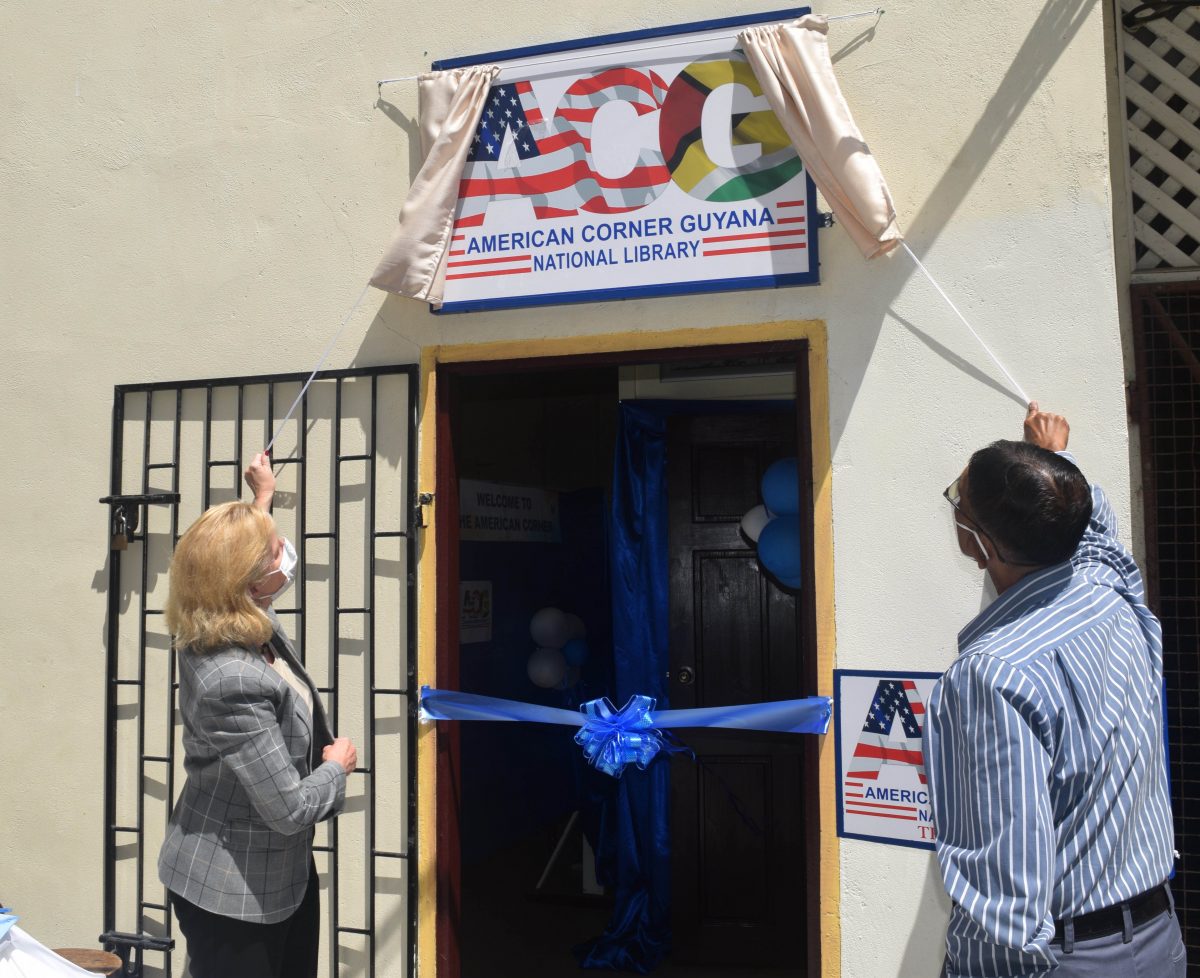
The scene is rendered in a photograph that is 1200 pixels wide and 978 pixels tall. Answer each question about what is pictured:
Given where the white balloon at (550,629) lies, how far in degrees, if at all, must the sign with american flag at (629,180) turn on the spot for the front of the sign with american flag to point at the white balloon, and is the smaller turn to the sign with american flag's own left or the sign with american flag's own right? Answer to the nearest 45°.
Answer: approximately 180°

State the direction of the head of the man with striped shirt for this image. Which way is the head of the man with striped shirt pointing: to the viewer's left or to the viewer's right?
to the viewer's left

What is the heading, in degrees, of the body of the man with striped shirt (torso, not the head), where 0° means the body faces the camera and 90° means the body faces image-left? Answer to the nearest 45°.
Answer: approximately 135°

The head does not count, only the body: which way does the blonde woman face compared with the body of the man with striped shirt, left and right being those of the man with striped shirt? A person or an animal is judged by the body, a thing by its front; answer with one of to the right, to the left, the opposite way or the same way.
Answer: to the right

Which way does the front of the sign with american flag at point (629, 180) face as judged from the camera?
facing the viewer

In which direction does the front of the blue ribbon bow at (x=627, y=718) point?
toward the camera

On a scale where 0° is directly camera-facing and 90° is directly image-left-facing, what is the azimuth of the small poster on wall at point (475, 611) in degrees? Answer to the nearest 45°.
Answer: approximately 0°

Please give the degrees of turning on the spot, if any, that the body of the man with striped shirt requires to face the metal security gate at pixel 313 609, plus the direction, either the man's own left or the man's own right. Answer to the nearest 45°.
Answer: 0° — they already face it

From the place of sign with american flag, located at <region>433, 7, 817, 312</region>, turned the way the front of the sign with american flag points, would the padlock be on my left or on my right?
on my right

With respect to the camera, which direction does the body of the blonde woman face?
to the viewer's right

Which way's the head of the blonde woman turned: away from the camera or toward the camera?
away from the camera

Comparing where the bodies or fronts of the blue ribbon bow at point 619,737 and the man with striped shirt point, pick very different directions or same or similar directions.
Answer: very different directions

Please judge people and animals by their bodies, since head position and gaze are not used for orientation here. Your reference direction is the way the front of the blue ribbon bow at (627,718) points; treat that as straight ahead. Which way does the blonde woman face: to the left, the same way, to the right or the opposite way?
to the left
